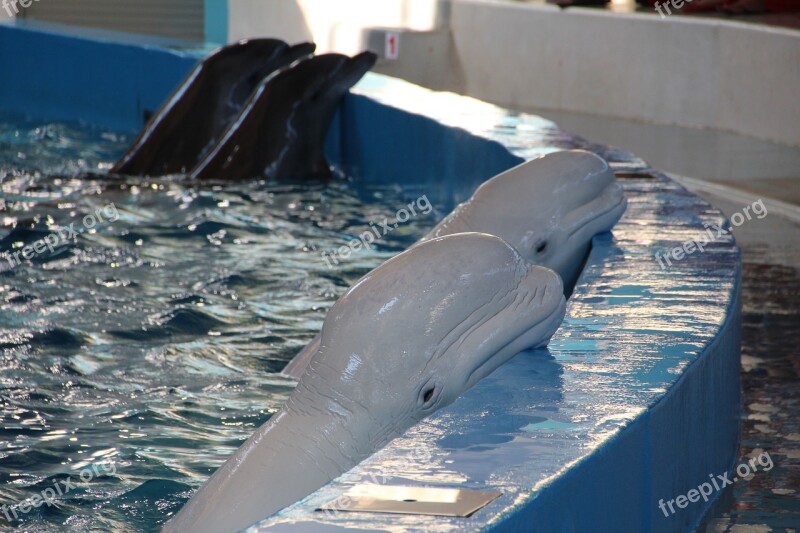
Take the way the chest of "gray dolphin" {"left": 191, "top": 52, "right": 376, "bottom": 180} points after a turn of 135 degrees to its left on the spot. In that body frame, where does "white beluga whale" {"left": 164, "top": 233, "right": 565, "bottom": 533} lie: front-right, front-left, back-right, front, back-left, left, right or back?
back-left

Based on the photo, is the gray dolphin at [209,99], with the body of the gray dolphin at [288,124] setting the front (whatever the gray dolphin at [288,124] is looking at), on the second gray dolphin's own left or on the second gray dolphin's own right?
on the second gray dolphin's own left

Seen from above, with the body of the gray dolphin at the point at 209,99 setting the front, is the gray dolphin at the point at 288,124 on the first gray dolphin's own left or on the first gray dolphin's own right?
on the first gray dolphin's own right

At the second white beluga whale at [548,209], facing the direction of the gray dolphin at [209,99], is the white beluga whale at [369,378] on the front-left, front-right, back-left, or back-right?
back-left

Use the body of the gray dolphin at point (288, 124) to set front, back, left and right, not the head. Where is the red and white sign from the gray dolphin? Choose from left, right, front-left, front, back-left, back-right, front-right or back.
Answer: left

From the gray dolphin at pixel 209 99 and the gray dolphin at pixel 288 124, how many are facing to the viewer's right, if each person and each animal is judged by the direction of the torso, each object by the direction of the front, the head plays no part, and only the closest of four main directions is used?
2

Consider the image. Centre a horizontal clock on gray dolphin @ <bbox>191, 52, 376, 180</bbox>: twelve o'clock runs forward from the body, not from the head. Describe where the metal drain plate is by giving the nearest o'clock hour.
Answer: The metal drain plate is roughly at 3 o'clock from the gray dolphin.

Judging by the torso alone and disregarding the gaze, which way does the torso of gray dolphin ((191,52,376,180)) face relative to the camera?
to the viewer's right

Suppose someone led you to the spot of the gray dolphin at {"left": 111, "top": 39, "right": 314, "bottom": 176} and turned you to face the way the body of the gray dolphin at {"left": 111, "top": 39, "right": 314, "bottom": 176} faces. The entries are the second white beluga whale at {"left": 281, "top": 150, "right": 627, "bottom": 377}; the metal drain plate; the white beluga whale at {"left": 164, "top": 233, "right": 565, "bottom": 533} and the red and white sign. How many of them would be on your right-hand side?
3

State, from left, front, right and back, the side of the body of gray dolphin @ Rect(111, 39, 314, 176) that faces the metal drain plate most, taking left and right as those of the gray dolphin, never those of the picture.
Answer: right

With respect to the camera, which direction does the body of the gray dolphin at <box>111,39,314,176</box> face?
to the viewer's right

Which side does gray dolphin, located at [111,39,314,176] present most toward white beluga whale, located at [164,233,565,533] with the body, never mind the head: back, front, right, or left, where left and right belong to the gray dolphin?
right

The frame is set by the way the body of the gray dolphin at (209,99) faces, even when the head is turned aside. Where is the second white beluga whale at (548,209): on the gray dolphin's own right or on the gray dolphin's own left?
on the gray dolphin's own right

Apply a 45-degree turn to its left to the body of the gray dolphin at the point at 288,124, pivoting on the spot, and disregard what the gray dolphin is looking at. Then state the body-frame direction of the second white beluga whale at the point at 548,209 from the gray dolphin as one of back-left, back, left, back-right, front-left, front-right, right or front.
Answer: back-right
